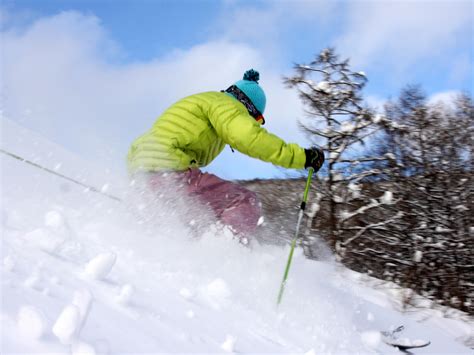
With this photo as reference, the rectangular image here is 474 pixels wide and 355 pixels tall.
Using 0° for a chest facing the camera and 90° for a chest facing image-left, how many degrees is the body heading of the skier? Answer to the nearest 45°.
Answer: approximately 270°

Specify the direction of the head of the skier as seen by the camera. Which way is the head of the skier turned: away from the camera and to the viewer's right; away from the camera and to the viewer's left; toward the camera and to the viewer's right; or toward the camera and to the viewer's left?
away from the camera and to the viewer's right

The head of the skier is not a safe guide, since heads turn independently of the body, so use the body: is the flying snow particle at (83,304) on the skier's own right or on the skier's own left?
on the skier's own right

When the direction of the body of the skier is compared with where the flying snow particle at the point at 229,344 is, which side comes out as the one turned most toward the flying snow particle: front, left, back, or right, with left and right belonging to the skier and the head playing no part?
right

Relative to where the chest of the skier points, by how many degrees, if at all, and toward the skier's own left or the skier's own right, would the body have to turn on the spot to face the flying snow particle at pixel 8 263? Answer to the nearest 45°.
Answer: approximately 180°

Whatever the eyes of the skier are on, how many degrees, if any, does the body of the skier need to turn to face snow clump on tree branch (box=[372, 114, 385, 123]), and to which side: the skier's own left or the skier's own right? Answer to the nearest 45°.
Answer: approximately 45° to the skier's own left
